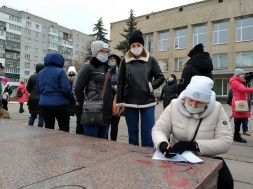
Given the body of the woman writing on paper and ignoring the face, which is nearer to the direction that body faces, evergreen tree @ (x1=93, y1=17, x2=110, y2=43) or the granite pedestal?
the granite pedestal

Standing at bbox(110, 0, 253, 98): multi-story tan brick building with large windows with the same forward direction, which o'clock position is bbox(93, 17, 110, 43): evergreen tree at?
The evergreen tree is roughly at 2 o'clock from the multi-story tan brick building with large windows.

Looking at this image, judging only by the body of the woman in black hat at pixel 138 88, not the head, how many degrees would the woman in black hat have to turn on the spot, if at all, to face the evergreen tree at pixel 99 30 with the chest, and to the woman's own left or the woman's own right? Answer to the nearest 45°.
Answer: approximately 180°

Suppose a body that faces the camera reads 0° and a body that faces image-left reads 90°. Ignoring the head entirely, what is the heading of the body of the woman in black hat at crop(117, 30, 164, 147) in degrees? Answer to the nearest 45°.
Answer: approximately 0°

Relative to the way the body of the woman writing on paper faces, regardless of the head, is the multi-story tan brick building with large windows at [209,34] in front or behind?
behind

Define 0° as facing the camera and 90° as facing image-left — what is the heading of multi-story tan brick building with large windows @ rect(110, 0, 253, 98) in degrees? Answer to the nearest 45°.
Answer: approximately 45°

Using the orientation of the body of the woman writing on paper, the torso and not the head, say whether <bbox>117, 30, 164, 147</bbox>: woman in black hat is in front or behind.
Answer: behind

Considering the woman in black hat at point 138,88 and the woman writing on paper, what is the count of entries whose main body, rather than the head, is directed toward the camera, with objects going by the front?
2

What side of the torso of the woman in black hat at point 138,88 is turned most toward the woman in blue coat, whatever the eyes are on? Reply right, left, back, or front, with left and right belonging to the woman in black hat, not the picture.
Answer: right

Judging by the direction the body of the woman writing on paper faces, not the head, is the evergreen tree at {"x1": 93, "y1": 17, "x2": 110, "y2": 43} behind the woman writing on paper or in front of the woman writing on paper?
behind

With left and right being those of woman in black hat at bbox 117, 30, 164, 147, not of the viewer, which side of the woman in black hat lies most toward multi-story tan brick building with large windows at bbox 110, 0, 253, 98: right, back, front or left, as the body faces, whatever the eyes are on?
back

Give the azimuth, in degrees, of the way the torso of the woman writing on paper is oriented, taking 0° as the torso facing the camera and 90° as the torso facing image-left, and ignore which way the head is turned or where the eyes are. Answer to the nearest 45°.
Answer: approximately 0°

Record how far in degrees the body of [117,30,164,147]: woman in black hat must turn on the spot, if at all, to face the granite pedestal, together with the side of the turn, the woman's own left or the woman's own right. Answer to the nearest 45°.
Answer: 0° — they already face it
